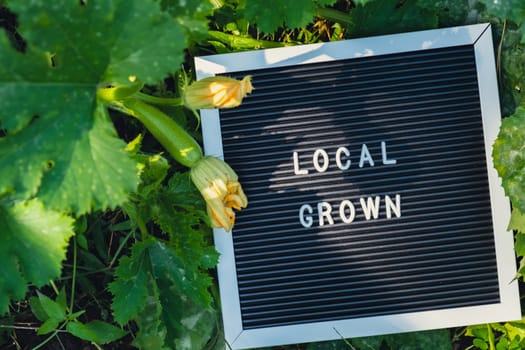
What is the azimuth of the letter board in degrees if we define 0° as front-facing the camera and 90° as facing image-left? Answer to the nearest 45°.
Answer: approximately 0°
